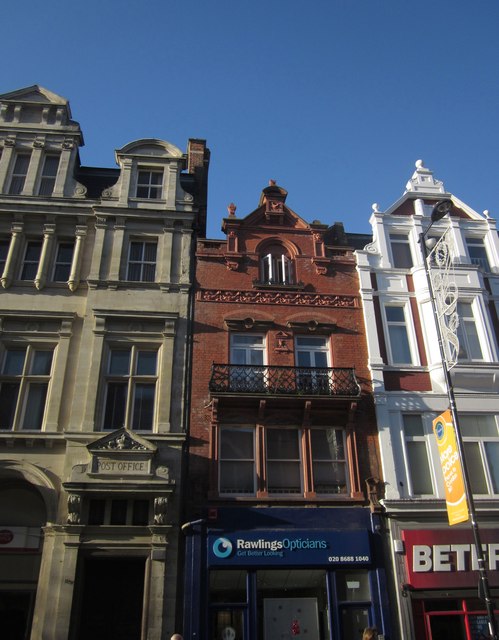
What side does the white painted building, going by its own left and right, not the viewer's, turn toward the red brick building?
right

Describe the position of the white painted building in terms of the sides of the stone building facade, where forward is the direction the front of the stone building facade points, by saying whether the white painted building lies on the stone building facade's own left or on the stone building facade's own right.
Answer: on the stone building facade's own left

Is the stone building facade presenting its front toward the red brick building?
no

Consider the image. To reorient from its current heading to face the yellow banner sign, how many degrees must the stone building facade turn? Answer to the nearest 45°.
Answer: approximately 45° to its left

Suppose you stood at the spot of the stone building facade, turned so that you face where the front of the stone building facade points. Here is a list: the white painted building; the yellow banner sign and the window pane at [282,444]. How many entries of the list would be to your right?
0

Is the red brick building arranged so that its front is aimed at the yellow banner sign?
no

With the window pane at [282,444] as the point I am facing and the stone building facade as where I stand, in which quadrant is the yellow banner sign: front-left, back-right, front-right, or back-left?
front-right

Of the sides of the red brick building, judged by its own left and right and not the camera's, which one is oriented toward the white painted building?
left

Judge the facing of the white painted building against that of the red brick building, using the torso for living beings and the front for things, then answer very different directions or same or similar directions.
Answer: same or similar directions

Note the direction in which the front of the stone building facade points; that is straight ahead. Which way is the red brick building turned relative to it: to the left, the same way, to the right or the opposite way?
the same way

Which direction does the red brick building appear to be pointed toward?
toward the camera

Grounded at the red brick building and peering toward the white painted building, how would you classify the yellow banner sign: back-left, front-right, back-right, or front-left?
front-right

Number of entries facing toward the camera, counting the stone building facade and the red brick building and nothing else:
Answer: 2

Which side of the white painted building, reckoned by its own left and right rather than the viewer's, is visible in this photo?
front
